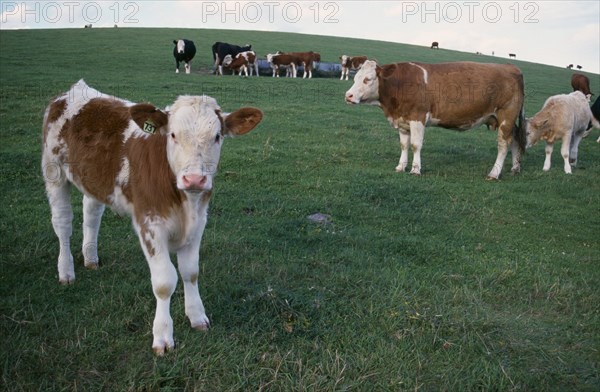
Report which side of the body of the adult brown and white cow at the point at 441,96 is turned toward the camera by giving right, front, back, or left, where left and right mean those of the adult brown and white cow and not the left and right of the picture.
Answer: left

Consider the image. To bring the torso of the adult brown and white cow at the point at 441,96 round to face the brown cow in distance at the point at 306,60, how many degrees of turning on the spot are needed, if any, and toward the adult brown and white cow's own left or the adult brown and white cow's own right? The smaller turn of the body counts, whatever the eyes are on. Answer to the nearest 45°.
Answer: approximately 90° to the adult brown and white cow's own right

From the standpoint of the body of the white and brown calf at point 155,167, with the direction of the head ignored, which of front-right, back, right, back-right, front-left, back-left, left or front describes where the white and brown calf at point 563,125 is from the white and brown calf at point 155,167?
left

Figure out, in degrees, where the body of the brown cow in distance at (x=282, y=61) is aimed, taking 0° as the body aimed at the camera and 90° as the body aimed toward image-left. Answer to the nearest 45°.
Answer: approximately 90°

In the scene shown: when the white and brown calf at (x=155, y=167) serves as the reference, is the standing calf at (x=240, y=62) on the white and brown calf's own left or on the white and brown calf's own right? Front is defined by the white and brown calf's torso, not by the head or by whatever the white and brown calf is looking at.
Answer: on the white and brown calf's own left

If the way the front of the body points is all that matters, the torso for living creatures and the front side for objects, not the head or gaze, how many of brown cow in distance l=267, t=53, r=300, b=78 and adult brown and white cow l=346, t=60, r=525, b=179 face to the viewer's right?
0
